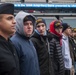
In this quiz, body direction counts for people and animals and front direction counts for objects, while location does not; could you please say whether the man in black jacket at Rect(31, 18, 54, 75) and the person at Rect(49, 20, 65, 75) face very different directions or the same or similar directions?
same or similar directions

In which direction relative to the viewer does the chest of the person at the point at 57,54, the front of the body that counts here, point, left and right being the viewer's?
facing the viewer and to the right of the viewer

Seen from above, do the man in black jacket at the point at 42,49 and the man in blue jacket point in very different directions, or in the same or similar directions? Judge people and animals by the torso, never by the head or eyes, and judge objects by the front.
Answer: same or similar directions

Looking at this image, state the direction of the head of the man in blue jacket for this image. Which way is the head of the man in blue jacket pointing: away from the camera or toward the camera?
toward the camera

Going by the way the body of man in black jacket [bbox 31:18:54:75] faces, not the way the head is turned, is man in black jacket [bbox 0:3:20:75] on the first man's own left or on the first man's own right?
on the first man's own right

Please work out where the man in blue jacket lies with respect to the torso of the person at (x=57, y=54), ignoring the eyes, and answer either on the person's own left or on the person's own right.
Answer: on the person's own right

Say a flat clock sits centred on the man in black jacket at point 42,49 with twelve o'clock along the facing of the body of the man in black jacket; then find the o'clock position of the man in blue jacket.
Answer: The man in blue jacket is roughly at 2 o'clock from the man in black jacket.
